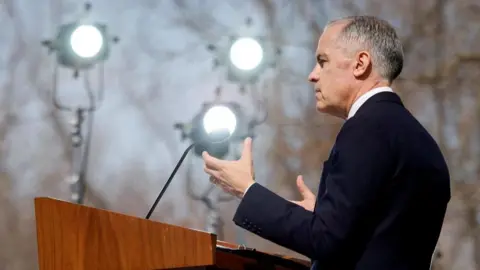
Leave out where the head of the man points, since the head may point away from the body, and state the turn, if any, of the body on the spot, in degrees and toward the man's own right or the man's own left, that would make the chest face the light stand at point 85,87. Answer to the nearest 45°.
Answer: approximately 45° to the man's own right

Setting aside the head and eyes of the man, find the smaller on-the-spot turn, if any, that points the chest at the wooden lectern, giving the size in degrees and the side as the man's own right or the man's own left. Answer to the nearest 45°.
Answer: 0° — they already face it

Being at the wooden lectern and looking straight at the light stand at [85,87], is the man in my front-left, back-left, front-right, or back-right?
back-right

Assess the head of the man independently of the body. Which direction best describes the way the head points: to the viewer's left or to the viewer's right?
to the viewer's left

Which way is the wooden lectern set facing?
to the viewer's left

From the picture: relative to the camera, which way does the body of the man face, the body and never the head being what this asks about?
to the viewer's left

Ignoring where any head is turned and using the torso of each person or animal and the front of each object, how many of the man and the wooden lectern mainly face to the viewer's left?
2

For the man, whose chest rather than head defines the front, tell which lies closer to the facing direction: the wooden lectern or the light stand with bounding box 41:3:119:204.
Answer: the wooden lectern

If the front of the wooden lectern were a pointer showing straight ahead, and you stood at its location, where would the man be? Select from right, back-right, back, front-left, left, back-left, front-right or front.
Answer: back
